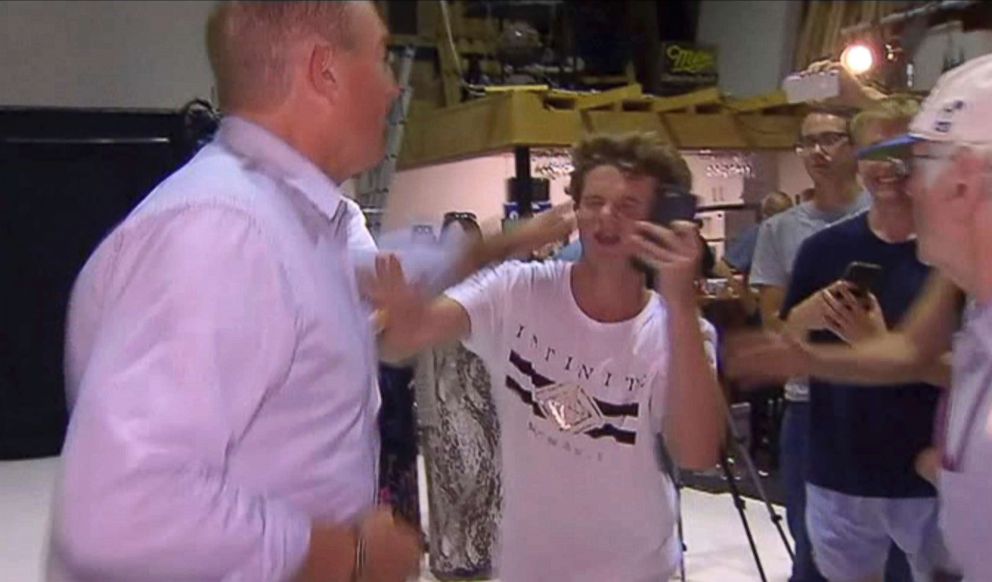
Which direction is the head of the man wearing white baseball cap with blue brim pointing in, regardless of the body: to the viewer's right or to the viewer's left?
to the viewer's left

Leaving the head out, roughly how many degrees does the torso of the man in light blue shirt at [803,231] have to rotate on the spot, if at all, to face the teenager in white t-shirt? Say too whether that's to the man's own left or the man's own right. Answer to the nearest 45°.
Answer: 0° — they already face them

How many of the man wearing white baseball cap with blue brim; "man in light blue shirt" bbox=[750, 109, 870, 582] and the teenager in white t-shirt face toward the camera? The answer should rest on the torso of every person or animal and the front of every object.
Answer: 2

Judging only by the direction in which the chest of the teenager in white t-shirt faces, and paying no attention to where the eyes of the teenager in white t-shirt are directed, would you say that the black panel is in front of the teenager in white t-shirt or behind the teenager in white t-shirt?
behind

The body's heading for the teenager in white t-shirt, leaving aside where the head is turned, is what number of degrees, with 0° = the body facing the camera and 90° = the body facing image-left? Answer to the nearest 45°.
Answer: approximately 0°

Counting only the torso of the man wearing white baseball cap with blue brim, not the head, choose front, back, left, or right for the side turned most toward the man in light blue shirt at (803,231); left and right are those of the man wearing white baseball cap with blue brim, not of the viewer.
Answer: right

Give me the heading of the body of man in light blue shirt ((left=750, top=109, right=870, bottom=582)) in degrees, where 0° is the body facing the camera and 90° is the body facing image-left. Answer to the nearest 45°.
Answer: approximately 0°

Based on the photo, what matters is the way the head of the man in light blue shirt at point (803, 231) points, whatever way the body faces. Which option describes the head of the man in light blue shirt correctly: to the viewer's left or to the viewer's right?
to the viewer's left

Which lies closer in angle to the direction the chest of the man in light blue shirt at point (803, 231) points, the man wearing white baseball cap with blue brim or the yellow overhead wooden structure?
the man wearing white baseball cap with blue brim

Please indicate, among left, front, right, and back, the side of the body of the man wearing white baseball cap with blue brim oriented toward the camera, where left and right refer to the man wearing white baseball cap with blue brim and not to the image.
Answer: left

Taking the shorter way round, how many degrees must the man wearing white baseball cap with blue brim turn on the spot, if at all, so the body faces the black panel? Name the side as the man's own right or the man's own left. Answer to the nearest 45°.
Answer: approximately 45° to the man's own right

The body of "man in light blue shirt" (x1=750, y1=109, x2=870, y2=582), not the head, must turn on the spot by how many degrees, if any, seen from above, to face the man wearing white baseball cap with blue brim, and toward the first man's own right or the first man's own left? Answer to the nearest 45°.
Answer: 0° — they already face them

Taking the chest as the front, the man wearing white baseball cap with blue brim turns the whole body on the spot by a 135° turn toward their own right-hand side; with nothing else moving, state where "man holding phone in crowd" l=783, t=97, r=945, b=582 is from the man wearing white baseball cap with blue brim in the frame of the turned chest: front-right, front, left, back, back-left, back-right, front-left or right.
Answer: front-left
